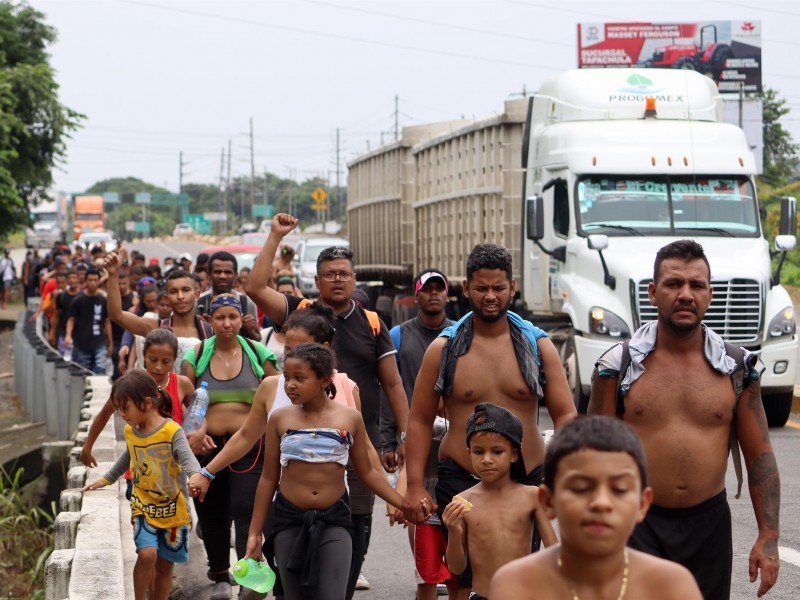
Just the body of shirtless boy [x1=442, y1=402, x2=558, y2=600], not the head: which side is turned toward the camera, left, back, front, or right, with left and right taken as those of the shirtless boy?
front

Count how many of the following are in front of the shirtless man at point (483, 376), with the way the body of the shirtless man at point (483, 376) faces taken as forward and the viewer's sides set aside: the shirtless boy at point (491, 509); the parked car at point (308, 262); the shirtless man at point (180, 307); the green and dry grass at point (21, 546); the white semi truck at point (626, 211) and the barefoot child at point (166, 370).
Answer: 1

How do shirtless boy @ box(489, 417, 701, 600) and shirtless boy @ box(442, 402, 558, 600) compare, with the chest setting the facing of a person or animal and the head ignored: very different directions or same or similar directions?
same or similar directions

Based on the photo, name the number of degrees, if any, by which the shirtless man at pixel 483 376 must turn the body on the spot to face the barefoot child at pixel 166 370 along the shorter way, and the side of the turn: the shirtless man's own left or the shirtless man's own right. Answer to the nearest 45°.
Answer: approximately 135° to the shirtless man's own right

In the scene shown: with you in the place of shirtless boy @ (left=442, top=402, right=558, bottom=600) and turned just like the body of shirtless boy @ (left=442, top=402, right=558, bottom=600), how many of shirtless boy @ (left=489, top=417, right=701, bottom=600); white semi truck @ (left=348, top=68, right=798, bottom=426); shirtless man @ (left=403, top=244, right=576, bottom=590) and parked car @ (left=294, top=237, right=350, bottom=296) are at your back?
3

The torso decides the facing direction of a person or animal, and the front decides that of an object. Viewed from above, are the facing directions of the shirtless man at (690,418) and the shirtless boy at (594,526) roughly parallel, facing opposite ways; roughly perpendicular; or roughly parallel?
roughly parallel

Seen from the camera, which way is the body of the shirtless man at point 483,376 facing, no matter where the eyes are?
toward the camera

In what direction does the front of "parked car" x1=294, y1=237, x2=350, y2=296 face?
toward the camera

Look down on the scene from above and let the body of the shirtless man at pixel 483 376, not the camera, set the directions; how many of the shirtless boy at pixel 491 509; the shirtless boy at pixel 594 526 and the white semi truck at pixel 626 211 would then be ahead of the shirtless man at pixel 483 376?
2

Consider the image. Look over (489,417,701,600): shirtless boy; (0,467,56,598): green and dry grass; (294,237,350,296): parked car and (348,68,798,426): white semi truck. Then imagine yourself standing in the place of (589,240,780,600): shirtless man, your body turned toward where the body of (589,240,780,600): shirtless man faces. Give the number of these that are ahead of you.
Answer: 1
